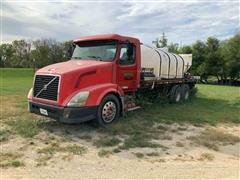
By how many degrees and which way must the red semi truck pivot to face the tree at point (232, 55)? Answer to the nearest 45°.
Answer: approximately 180°

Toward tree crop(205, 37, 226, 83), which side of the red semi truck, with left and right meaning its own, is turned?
back

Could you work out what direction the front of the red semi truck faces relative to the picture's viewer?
facing the viewer and to the left of the viewer

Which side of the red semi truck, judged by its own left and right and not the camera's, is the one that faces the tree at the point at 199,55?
back

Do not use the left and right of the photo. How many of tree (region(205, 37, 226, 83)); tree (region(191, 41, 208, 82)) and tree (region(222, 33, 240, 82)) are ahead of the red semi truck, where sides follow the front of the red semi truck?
0
